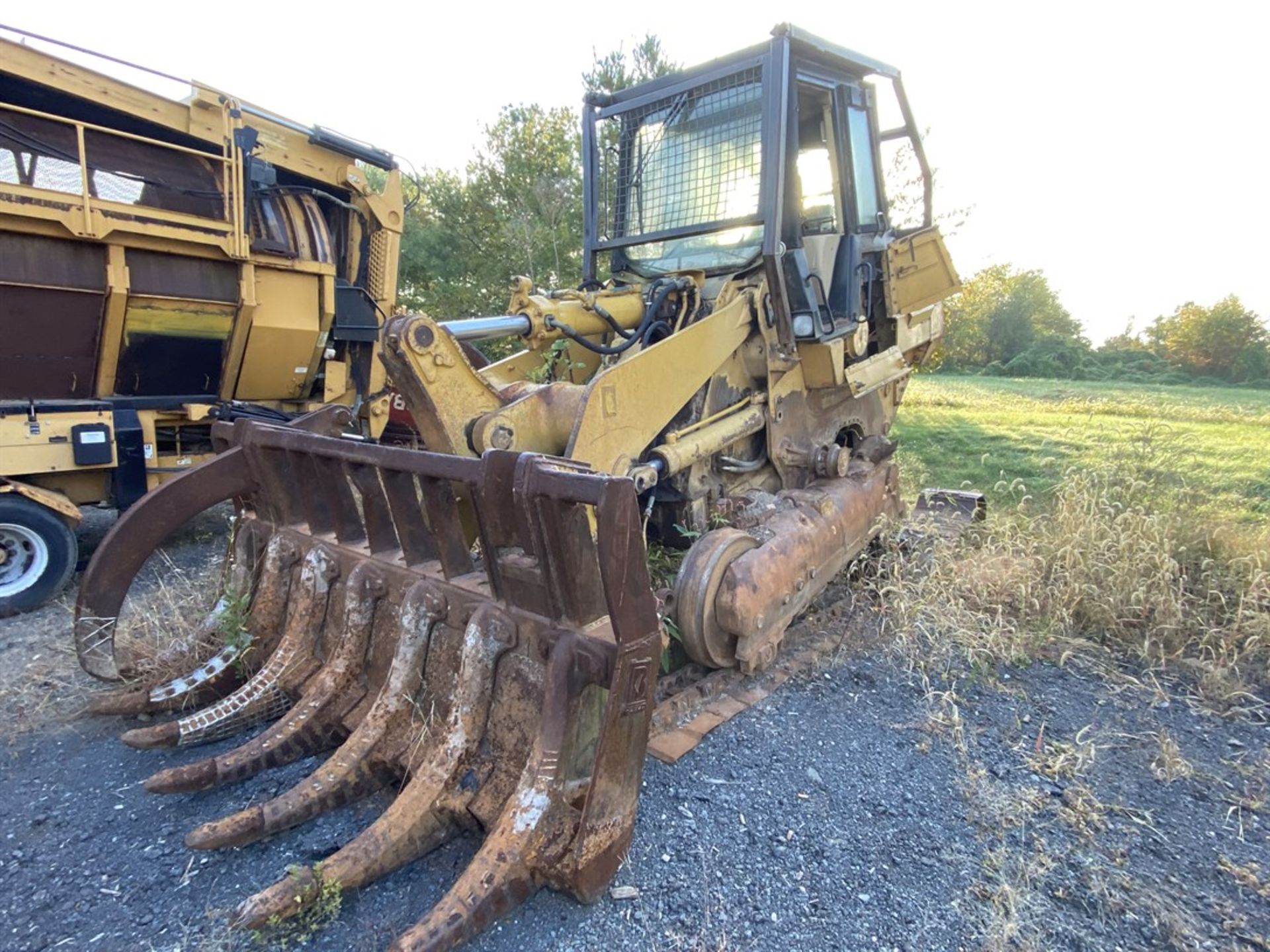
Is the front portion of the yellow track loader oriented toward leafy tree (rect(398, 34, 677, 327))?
no

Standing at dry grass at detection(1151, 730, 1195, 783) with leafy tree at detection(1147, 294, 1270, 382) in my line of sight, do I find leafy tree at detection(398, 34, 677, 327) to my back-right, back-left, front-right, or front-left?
front-left

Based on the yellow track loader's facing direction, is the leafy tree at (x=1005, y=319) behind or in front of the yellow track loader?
behind

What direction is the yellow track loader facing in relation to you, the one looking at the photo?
facing the viewer and to the left of the viewer

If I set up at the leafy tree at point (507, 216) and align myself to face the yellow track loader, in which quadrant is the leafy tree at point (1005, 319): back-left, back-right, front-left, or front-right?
back-left

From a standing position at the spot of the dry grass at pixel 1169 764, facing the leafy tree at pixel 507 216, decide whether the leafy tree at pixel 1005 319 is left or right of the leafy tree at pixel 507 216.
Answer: right

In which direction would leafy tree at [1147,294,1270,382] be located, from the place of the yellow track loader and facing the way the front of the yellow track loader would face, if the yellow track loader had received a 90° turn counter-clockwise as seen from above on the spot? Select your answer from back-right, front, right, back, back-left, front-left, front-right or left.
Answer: left
